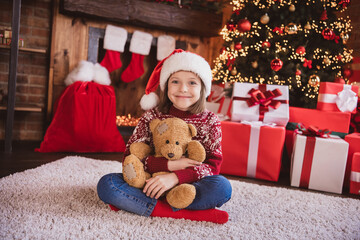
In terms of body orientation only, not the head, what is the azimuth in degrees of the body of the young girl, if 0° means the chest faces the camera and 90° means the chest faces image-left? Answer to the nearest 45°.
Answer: approximately 0°

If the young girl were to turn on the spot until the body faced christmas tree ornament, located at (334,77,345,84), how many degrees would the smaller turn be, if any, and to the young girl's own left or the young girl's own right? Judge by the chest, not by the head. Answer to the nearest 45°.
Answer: approximately 135° to the young girl's own left

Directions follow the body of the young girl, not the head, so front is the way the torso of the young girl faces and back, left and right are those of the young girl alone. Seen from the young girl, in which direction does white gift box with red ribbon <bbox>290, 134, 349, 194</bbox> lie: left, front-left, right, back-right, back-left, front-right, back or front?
back-left

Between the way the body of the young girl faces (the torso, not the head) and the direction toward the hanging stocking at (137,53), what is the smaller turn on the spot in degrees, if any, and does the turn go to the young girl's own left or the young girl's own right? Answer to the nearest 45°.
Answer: approximately 180°

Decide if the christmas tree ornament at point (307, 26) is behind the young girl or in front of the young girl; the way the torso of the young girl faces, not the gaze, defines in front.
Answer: behind
